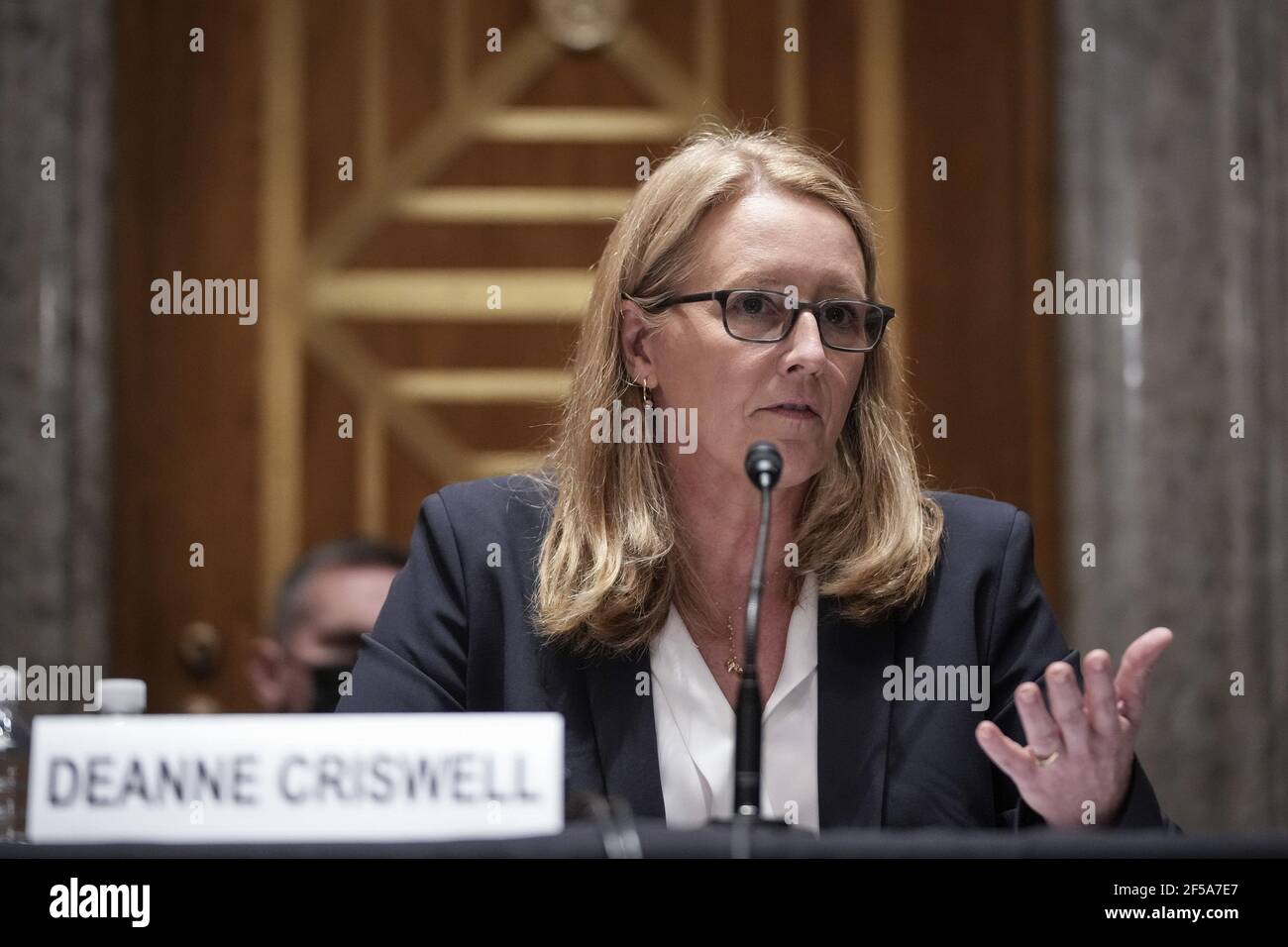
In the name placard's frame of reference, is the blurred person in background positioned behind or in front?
behind

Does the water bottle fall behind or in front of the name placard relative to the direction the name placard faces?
behind

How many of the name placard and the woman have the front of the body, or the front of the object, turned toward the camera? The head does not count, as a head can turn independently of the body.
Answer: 2

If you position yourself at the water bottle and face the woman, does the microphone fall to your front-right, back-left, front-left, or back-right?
front-right

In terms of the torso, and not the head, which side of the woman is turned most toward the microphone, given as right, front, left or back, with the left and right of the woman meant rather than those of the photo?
front

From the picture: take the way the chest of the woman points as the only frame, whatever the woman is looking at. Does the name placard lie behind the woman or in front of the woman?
in front

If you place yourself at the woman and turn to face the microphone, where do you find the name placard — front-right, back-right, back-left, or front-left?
front-right

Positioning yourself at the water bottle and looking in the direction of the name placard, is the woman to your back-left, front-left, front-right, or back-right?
front-left

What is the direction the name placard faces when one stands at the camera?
facing the viewer

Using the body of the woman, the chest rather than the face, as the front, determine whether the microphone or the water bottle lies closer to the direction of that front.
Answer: the microphone

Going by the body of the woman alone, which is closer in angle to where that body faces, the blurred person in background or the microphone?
the microphone

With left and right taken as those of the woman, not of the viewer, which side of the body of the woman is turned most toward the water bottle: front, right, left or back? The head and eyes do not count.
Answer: right

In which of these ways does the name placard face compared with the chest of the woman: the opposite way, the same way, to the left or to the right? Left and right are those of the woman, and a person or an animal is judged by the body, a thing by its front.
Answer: the same way

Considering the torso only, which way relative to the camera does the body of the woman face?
toward the camera

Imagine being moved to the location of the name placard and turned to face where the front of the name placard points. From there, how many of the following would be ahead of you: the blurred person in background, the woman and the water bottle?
0
